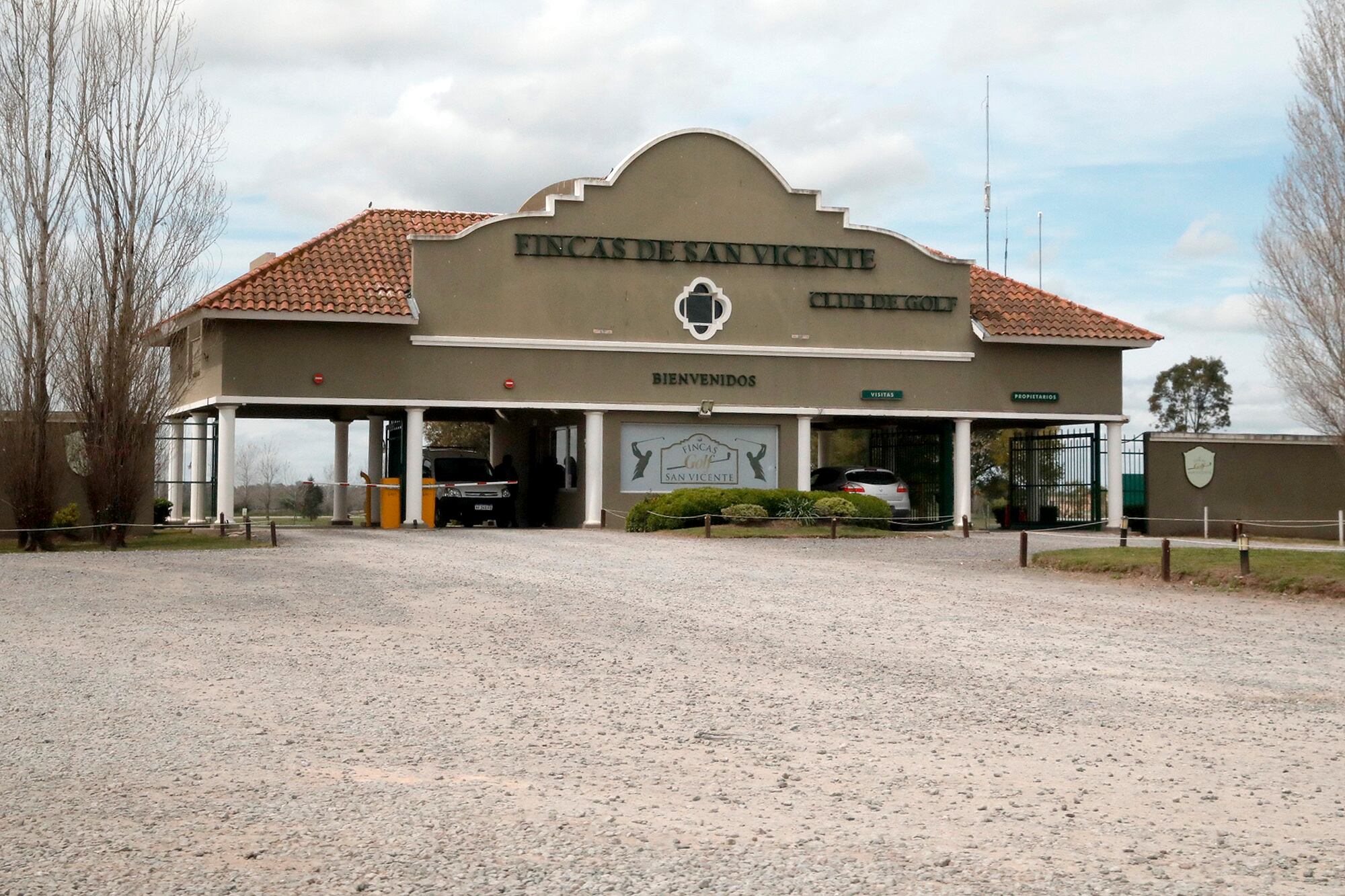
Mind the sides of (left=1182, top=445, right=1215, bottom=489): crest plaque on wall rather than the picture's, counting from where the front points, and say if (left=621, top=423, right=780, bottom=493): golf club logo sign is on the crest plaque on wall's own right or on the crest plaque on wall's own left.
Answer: on the crest plaque on wall's own right

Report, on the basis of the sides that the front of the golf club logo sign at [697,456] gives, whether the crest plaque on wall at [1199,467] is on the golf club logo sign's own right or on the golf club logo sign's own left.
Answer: on the golf club logo sign's own left

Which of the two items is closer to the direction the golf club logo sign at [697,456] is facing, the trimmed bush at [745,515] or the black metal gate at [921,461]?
the trimmed bush

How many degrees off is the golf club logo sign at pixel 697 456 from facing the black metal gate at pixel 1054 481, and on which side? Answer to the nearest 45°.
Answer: approximately 90° to its left

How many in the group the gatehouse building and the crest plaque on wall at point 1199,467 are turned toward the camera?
2

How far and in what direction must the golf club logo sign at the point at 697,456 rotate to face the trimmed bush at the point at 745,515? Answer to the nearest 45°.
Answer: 0° — it already faces it

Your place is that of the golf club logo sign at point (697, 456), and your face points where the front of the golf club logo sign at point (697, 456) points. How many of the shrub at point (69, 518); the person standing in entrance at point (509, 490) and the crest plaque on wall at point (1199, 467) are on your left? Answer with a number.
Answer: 1

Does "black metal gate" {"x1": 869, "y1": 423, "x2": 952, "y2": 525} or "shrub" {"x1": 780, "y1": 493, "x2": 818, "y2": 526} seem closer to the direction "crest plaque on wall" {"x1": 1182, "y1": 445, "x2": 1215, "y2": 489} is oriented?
the shrub

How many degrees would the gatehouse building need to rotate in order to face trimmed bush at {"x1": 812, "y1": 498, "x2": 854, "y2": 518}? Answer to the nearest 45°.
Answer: approximately 45° to its left

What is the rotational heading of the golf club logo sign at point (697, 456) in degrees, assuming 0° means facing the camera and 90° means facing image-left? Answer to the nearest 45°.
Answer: approximately 0°
